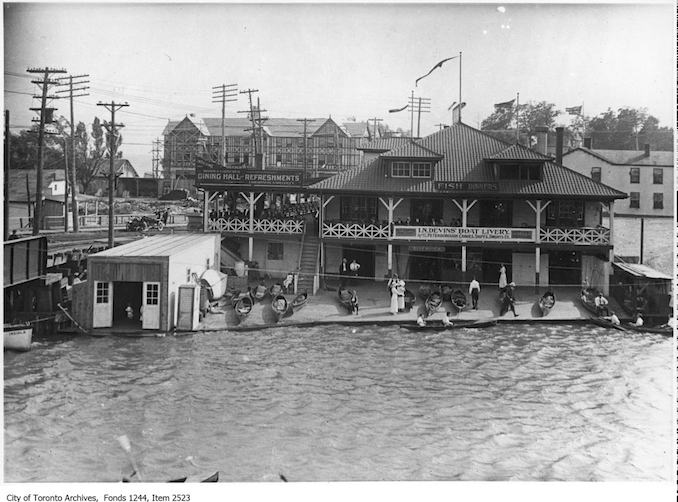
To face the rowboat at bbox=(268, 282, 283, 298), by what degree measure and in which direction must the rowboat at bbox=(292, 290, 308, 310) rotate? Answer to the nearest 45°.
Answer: approximately 90° to its right

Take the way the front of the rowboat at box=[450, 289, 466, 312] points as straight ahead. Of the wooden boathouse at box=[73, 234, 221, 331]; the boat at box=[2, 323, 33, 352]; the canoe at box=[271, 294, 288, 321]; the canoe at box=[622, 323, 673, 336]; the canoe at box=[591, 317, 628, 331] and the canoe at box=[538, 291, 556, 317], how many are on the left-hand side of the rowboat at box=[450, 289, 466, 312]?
3

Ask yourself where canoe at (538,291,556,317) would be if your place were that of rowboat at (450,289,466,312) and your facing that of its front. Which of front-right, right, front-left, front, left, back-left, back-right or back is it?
left

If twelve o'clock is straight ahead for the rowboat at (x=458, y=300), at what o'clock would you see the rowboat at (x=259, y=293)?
the rowboat at (x=259, y=293) is roughly at 3 o'clock from the rowboat at (x=458, y=300).

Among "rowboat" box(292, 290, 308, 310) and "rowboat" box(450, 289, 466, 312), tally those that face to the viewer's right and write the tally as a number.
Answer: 0

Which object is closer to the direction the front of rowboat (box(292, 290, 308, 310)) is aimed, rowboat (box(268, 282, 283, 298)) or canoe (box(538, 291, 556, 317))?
the rowboat

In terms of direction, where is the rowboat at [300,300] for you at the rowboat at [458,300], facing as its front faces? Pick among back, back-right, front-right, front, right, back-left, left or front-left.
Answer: right
